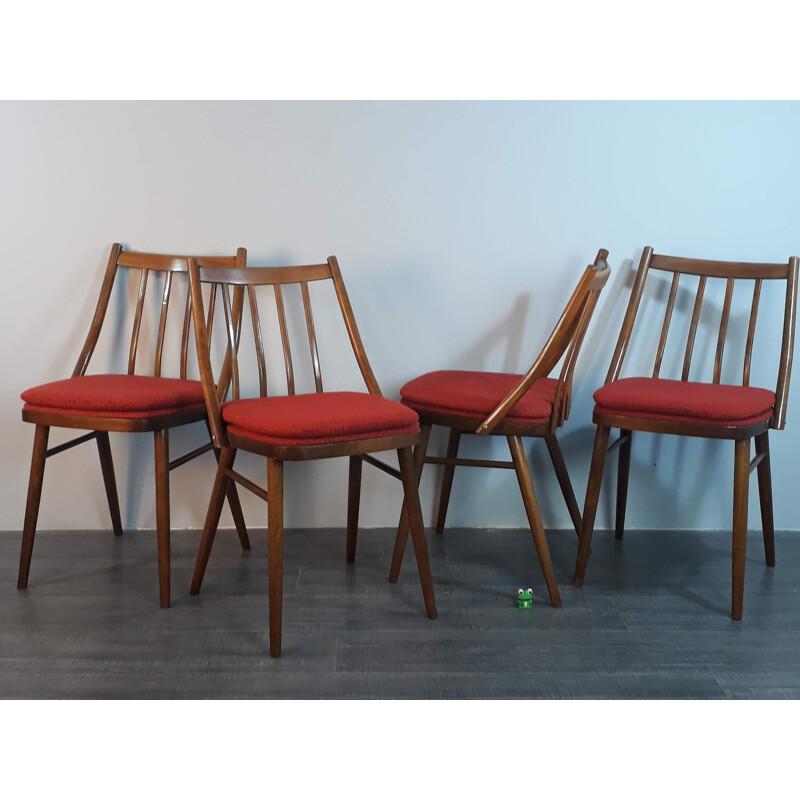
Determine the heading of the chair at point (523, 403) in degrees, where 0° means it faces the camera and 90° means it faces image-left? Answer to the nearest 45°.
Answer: approximately 90°

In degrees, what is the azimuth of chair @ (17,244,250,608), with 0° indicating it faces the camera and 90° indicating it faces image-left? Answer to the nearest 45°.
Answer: approximately 45°

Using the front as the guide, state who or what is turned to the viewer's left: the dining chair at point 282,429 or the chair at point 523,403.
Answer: the chair

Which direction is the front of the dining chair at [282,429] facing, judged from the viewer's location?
facing the viewer and to the right of the viewer

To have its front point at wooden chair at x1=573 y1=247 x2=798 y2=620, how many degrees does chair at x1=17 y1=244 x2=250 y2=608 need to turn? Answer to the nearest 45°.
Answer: approximately 135° to its left

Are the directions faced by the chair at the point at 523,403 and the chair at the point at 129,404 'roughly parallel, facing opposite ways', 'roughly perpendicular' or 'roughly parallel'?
roughly perpendicular

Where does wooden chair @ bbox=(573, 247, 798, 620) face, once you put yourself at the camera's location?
facing the viewer and to the left of the viewer

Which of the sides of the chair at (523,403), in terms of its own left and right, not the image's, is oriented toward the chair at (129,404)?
front

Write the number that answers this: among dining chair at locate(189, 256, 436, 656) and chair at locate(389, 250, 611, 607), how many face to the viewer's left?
1

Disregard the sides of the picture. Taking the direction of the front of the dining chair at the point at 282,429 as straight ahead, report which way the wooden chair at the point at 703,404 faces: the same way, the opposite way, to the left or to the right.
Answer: to the right

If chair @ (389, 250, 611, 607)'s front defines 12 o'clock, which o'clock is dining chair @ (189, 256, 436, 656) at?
The dining chair is roughly at 11 o'clock from the chair.
